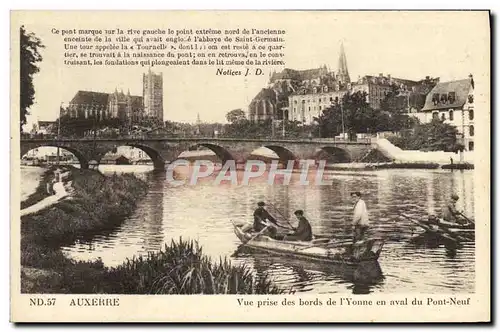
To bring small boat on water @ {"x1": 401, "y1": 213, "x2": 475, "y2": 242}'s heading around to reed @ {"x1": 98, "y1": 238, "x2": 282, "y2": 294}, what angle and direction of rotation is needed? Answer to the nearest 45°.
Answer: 0° — it already faces it

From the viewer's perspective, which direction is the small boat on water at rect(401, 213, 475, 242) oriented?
to the viewer's left

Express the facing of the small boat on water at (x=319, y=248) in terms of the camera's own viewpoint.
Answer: facing away from the viewer and to the left of the viewer
